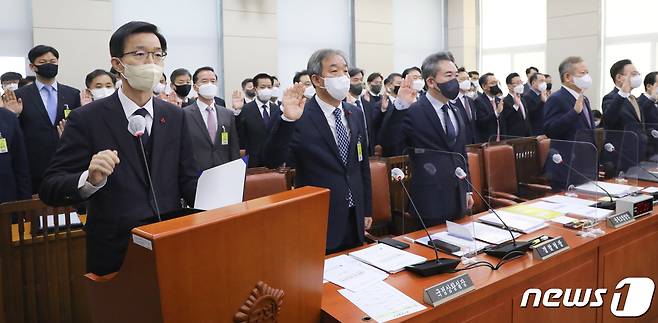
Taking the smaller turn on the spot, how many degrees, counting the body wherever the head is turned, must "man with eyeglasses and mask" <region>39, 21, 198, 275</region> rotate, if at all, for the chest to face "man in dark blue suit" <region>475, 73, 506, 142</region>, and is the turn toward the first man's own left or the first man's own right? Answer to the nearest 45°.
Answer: approximately 90° to the first man's own left

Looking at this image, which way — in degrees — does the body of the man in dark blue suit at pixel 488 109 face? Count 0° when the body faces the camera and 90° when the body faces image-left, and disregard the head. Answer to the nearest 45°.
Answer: approximately 315°

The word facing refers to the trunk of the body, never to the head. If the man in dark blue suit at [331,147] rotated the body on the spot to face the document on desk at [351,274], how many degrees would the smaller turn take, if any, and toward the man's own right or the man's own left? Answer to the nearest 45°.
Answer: approximately 45° to the man's own right

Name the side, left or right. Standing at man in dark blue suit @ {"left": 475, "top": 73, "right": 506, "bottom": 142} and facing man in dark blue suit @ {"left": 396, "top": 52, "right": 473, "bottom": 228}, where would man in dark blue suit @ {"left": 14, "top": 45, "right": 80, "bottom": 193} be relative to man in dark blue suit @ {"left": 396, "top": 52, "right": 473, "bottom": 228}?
right

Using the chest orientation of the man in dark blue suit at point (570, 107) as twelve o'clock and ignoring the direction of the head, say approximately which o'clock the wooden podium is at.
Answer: The wooden podium is roughly at 2 o'clock from the man in dark blue suit.

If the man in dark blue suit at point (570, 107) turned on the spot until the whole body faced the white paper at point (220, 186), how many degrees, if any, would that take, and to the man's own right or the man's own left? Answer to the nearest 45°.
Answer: approximately 45° to the man's own right
